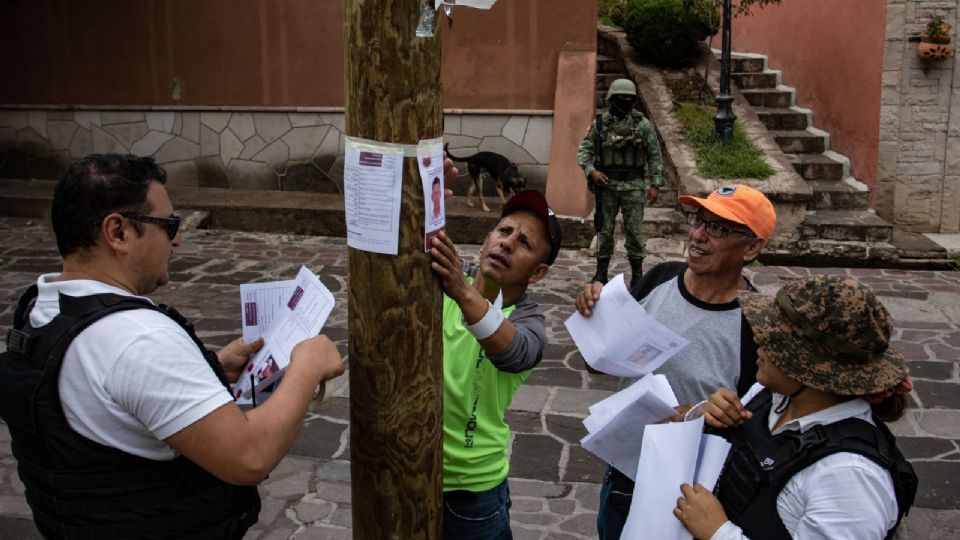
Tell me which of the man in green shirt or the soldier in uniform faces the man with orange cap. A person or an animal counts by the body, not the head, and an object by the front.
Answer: the soldier in uniform

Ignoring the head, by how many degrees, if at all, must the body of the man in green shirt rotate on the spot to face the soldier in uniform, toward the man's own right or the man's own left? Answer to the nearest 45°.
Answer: approximately 135° to the man's own right

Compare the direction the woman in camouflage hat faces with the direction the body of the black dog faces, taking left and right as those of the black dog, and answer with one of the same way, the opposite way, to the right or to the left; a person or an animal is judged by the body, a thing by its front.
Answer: the opposite way

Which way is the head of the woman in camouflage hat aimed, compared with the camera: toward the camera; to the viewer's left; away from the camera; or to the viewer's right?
to the viewer's left

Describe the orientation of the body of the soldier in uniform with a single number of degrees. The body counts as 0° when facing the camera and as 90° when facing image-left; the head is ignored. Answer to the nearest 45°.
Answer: approximately 0°

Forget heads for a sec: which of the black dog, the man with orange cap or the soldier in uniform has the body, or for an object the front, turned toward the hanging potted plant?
the black dog

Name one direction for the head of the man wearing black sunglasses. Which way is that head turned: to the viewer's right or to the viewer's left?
to the viewer's right

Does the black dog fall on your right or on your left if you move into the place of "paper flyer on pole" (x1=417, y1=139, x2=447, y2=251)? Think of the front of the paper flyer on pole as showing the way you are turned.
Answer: on your left

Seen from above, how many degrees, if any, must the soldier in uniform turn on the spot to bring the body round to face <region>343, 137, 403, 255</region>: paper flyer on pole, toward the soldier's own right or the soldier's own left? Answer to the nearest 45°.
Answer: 0° — they already face it

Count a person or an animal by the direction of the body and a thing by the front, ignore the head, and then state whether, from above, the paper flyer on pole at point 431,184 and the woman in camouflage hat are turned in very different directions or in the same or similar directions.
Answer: very different directions

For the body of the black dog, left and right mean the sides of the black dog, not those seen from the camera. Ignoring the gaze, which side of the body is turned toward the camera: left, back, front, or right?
right

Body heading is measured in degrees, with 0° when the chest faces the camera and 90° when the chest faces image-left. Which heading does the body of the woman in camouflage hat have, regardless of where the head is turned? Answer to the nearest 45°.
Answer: approximately 90°

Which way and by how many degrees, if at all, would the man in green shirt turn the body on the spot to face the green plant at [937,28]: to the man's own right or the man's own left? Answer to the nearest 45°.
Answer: approximately 180°

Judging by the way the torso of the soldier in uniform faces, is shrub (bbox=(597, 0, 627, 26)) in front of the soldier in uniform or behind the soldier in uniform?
behind

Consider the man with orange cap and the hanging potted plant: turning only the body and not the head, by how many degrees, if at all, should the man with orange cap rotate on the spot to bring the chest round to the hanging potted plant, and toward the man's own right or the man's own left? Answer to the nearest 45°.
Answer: approximately 135° to the man's own right
